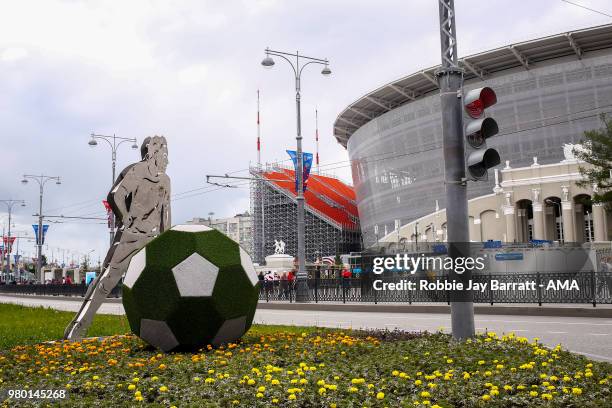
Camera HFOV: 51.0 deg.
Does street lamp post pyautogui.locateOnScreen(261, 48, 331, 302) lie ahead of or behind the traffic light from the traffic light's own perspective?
behind

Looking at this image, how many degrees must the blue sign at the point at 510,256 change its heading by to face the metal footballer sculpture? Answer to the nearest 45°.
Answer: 0° — it already faces it

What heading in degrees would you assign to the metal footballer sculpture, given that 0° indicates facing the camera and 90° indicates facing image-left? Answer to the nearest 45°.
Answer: approximately 315°

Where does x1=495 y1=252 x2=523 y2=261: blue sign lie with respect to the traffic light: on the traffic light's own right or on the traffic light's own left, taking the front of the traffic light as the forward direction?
on the traffic light's own left

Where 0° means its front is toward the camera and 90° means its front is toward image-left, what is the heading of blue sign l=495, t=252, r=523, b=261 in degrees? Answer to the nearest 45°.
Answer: approximately 0°

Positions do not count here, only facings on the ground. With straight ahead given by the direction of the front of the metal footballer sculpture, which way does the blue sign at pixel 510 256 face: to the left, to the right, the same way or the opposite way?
to the right
